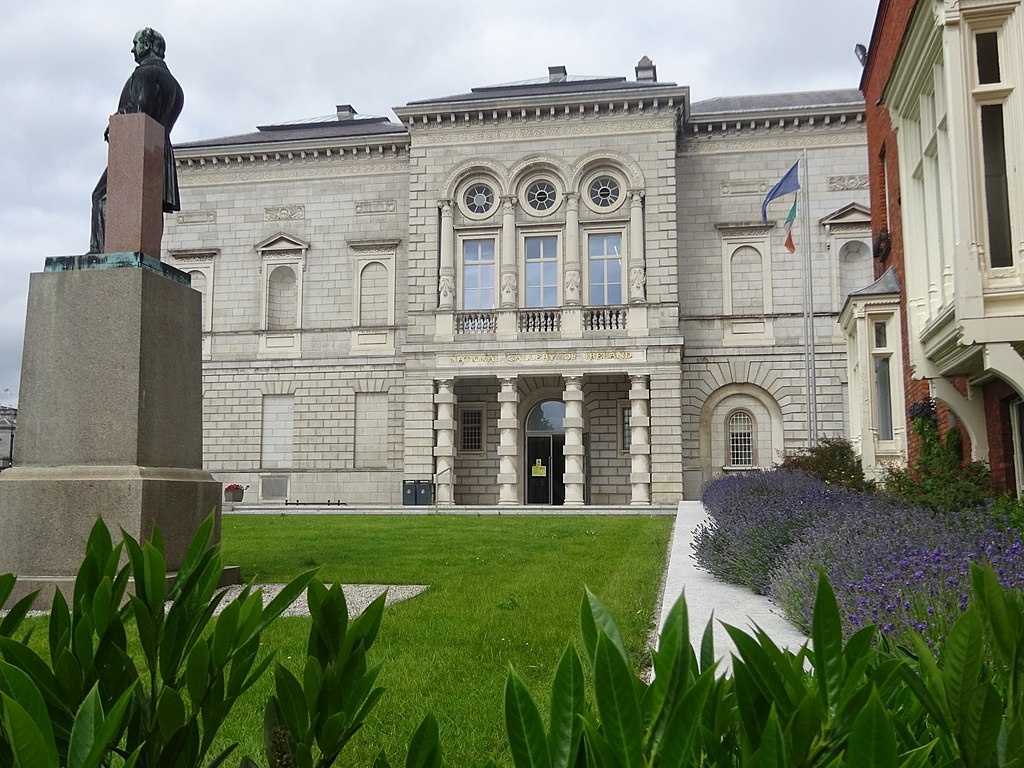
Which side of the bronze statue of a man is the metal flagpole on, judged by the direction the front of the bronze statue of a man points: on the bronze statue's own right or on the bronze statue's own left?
on the bronze statue's own right

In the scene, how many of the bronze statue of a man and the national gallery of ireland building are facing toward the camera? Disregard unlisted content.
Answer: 1

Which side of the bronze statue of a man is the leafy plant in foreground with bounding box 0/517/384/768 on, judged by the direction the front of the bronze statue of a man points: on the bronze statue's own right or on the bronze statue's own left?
on the bronze statue's own left

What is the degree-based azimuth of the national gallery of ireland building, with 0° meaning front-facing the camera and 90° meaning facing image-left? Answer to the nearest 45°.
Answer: approximately 0°

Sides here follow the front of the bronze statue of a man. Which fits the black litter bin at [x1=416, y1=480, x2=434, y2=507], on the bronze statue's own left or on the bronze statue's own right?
on the bronze statue's own right

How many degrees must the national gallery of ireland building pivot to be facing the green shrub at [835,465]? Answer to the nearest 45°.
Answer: approximately 45° to its left

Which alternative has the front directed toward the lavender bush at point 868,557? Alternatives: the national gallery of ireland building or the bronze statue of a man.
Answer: the national gallery of ireland building

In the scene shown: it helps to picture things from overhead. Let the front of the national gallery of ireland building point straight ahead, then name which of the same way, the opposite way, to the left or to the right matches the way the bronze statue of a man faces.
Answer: to the right

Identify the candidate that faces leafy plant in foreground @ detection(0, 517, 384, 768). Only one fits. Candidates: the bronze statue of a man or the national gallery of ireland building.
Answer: the national gallery of ireland building

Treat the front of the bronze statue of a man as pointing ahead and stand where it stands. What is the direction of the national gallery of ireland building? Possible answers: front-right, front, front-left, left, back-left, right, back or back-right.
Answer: right

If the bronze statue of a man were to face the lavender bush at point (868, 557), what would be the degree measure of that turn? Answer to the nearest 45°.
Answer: approximately 180°

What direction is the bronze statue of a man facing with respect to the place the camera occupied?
facing away from the viewer and to the left of the viewer

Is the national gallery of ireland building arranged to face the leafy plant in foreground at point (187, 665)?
yes
